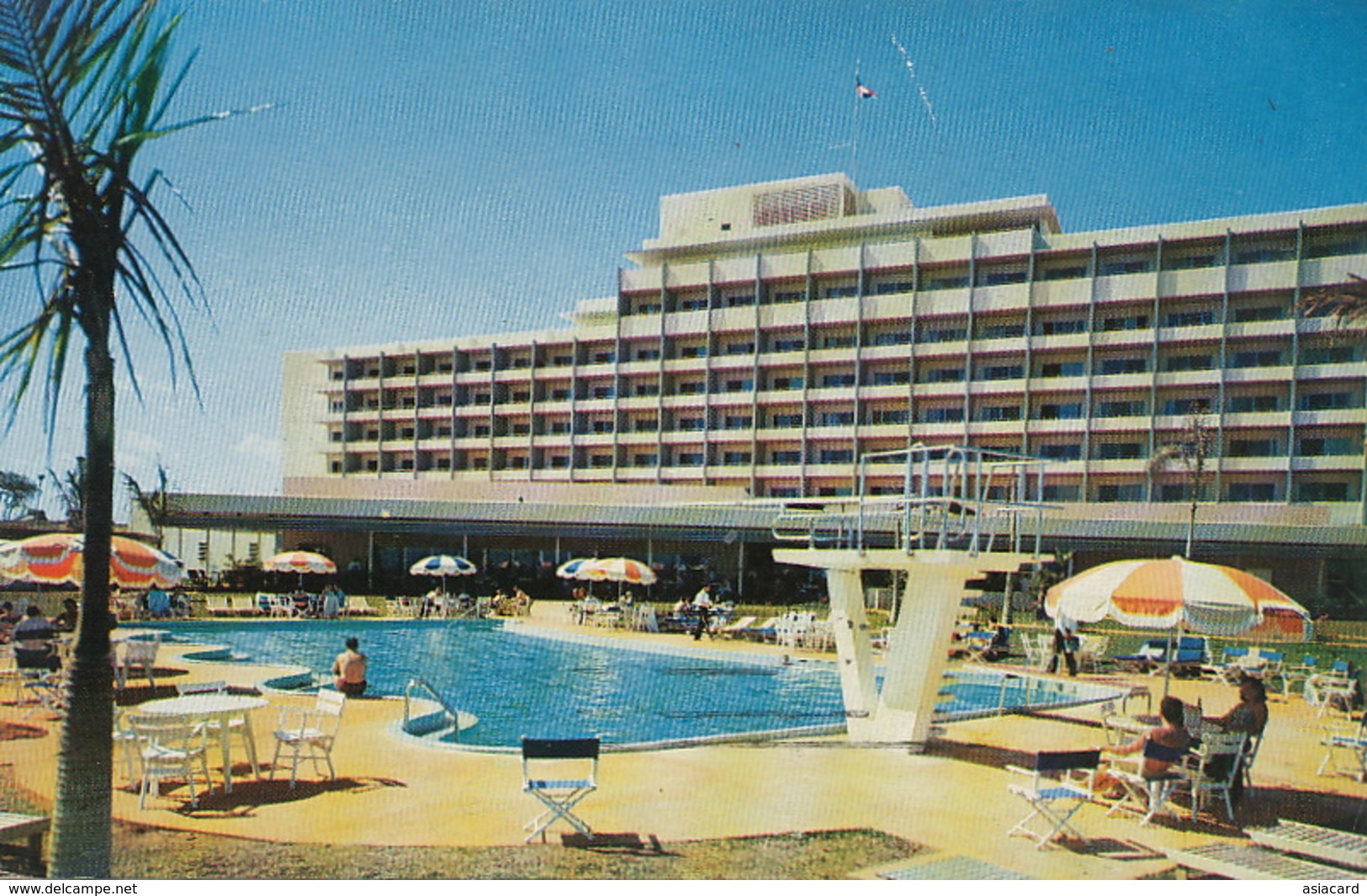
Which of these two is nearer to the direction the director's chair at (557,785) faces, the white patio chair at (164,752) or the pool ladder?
the pool ladder

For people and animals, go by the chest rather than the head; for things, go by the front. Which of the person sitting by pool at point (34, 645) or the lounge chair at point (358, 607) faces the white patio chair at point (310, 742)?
the lounge chair

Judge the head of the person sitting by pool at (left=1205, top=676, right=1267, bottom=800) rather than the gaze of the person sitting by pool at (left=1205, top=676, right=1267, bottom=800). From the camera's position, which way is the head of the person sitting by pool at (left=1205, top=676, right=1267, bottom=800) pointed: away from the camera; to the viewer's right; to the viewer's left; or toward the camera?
to the viewer's left

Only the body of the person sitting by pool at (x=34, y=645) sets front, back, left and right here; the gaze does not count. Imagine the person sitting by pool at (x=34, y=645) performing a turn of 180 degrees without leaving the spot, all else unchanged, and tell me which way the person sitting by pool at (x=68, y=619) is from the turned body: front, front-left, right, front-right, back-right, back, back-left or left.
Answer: back

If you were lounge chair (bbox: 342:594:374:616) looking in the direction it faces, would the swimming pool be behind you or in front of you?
in front

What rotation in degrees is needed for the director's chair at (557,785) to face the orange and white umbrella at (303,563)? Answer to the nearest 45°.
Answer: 0° — it already faces it

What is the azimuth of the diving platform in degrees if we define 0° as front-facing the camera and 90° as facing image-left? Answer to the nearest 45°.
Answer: approximately 90°

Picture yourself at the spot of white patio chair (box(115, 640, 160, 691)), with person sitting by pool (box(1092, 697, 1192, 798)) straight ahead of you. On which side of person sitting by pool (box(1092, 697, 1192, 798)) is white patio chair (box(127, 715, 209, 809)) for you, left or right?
right

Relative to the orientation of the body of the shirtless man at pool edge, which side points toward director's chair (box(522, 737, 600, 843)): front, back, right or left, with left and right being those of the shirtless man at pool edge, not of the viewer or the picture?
back

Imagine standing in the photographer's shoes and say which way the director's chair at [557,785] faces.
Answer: facing away from the viewer

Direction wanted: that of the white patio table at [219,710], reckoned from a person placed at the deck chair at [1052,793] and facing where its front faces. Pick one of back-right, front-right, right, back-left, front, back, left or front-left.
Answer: front-left

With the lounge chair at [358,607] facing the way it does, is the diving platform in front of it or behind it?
in front

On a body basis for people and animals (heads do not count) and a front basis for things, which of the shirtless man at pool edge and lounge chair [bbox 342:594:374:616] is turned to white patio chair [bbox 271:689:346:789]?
the lounge chair

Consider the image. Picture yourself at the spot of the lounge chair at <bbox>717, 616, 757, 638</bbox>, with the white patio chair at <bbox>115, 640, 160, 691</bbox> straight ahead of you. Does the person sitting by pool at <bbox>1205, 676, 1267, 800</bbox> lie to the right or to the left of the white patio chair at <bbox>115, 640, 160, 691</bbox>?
left
